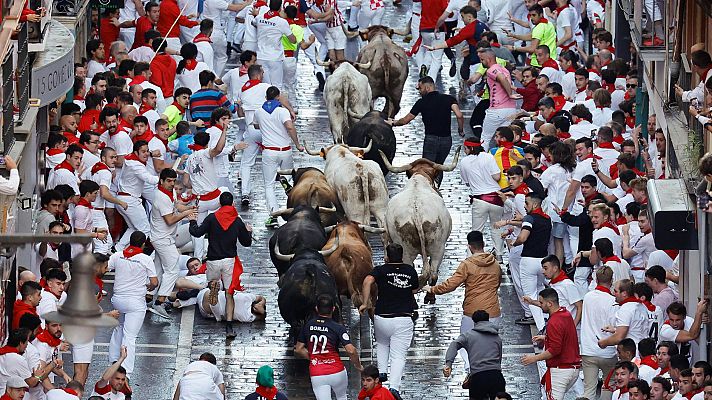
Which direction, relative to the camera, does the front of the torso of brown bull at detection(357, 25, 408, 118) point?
away from the camera

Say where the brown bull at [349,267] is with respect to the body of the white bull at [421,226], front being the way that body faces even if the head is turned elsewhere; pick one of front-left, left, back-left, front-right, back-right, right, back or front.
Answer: back-left

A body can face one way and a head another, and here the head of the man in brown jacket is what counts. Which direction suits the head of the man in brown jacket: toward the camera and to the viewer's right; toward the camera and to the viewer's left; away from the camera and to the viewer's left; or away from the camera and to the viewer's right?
away from the camera and to the viewer's left

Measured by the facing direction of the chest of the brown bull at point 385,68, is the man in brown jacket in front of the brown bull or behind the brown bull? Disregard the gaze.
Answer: behind

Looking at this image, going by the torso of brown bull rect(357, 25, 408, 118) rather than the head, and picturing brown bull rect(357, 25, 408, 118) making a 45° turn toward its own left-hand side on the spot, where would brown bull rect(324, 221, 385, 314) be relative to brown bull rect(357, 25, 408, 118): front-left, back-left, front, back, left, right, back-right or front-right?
back-left

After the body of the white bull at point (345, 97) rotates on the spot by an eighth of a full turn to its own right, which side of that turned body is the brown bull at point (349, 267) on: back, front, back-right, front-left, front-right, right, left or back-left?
back-right

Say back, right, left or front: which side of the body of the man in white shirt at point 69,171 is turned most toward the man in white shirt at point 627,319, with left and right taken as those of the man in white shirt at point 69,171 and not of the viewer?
front

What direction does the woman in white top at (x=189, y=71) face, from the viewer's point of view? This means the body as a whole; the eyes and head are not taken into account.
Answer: away from the camera

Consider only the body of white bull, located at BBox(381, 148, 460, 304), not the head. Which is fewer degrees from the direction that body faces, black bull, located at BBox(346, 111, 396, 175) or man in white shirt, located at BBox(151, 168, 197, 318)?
the black bull

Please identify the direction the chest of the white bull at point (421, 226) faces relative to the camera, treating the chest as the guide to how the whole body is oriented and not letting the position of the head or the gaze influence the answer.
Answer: away from the camera

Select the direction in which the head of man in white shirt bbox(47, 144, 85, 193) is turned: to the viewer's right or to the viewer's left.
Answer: to the viewer's right

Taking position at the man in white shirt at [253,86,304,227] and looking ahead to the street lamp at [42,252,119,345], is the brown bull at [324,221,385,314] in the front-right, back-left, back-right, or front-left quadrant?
front-left

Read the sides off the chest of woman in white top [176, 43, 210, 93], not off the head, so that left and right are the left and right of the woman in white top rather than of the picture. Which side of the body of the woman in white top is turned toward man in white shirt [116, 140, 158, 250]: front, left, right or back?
back

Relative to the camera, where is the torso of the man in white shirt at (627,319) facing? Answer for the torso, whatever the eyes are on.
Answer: to the viewer's left

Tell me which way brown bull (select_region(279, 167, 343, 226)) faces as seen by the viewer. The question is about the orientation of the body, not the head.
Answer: away from the camera
